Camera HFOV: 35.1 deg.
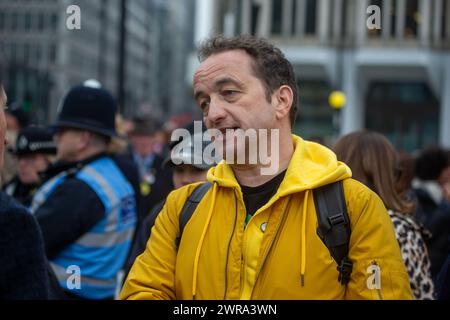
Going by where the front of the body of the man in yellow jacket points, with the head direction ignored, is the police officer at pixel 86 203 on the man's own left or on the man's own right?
on the man's own right

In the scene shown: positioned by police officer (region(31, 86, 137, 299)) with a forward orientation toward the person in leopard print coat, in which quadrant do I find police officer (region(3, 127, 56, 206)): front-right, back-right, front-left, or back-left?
back-left

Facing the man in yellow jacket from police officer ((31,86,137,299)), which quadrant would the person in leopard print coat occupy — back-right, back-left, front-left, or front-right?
front-left

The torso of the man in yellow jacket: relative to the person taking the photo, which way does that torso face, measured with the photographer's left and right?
facing the viewer and to the left of the viewer

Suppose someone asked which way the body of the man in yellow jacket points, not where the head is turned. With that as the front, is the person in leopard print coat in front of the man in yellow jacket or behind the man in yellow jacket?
behind

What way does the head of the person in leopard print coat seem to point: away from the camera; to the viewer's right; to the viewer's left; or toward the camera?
away from the camera

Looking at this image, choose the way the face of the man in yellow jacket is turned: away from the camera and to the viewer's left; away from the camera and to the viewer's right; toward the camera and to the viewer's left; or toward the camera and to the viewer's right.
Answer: toward the camera and to the viewer's left

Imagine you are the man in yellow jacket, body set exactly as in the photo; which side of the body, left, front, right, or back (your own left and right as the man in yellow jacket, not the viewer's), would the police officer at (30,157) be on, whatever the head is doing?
right

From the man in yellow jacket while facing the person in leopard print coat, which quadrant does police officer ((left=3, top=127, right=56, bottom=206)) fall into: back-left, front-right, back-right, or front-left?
front-left
